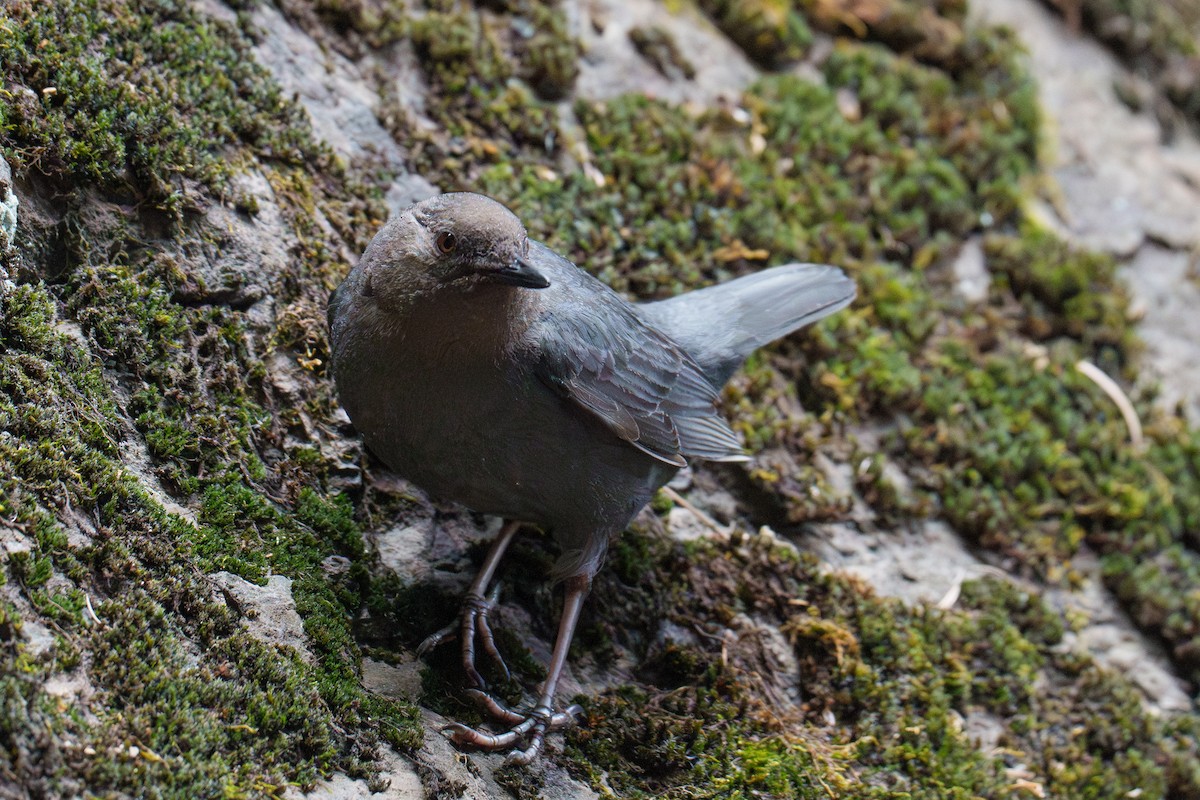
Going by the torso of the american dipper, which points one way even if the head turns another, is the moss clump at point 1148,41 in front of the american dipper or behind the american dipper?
behind

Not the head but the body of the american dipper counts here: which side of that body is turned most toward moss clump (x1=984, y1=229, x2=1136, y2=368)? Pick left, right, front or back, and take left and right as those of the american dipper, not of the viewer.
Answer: back

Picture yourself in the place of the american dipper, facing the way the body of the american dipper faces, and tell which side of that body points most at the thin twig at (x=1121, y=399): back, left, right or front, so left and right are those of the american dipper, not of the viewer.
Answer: back

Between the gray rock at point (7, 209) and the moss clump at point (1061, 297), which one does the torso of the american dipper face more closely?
the gray rock

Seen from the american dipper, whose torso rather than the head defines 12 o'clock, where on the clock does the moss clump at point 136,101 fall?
The moss clump is roughly at 2 o'clock from the american dipper.

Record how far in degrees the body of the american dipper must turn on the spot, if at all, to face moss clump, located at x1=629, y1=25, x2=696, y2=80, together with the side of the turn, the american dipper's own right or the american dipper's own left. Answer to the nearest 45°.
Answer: approximately 135° to the american dipper's own right

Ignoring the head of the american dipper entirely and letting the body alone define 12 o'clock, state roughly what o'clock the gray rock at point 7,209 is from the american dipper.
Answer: The gray rock is roughly at 1 o'clock from the american dipper.

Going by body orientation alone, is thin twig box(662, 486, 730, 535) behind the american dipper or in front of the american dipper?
behind

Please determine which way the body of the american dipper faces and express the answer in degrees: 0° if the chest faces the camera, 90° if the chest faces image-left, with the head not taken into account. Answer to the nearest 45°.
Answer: approximately 45°

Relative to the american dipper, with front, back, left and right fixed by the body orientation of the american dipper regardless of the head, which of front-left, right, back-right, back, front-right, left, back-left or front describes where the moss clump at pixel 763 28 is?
back-right
